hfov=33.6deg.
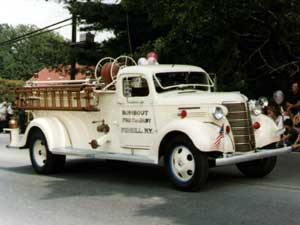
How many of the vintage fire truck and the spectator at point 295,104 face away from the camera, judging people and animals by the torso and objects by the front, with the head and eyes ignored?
0

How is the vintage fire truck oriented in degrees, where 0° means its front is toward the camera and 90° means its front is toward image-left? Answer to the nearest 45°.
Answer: approximately 315°

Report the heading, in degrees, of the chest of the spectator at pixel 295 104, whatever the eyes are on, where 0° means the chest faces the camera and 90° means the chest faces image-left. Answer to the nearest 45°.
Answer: approximately 45°

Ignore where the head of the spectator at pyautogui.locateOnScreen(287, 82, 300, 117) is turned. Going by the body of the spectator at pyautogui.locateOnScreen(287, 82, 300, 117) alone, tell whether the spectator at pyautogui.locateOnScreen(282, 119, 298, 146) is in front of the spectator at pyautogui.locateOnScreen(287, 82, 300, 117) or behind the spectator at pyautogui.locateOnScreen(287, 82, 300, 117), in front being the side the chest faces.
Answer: in front

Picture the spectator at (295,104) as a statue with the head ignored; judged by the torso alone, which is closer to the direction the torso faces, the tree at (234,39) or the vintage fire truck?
the vintage fire truck

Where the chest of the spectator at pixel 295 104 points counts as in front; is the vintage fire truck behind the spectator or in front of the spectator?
in front

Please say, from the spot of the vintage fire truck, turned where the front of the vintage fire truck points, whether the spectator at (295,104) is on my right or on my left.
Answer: on my left

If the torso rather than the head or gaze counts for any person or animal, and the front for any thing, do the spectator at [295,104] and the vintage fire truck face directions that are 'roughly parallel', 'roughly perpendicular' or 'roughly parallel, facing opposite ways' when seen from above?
roughly perpendicular
